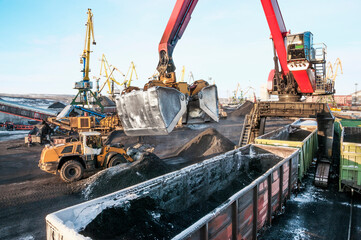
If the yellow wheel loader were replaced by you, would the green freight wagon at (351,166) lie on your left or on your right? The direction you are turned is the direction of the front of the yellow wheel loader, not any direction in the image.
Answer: on your right

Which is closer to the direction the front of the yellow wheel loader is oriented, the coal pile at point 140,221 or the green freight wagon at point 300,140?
the green freight wagon

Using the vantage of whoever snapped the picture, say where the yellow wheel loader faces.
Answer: facing away from the viewer and to the right of the viewer

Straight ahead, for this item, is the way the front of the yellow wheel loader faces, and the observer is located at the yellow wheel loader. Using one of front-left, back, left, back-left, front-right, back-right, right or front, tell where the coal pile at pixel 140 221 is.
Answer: back-right

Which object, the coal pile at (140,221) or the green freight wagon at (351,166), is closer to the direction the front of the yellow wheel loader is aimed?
the green freight wagon

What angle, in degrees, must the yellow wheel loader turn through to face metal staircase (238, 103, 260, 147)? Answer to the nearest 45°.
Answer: approximately 45° to its right

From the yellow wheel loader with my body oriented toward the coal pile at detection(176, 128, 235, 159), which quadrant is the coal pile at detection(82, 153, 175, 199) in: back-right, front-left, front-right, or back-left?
front-right

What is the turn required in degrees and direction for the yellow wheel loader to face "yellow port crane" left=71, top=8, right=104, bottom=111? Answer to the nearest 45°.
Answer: approximately 45° to its left

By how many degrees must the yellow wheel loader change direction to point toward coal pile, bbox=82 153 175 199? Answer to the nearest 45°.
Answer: approximately 90° to its right

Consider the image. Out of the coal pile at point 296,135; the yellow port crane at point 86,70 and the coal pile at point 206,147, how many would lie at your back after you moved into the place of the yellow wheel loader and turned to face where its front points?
0
